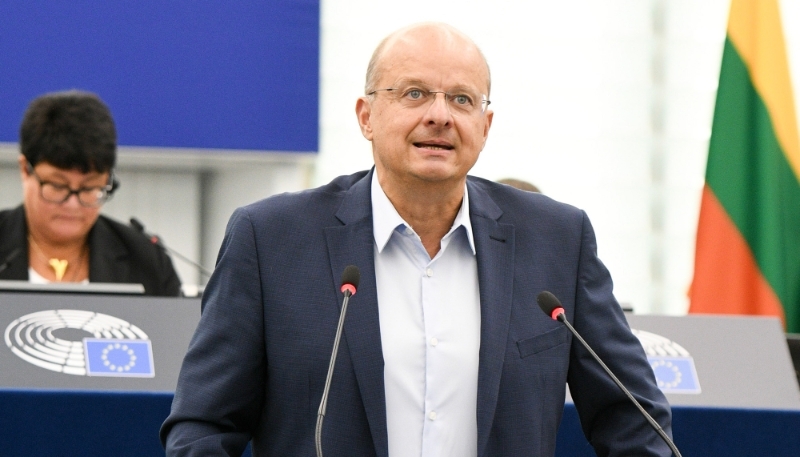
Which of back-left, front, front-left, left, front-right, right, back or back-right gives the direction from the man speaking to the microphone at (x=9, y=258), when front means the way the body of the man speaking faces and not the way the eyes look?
back-right

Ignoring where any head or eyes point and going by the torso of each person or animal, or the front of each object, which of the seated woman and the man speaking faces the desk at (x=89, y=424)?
the seated woman

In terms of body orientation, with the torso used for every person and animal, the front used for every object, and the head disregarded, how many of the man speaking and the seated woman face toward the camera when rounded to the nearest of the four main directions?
2

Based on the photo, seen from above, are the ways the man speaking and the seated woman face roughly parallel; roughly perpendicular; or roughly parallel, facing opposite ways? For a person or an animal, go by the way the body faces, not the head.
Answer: roughly parallel

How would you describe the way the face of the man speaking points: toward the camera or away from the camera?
toward the camera

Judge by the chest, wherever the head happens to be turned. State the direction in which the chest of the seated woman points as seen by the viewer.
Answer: toward the camera

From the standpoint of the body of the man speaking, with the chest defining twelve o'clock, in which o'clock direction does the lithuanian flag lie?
The lithuanian flag is roughly at 7 o'clock from the man speaking.

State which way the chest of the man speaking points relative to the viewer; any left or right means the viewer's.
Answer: facing the viewer

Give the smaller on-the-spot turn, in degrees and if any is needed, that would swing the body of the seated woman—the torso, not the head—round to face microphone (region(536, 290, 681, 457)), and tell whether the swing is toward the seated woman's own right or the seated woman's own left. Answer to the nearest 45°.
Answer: approximately 45° to the seated woman's own left

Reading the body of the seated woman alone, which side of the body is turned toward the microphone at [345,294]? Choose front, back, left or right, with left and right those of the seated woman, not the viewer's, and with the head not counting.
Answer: front

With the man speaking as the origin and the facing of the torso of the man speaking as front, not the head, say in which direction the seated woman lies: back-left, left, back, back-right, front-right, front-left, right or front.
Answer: back-right
